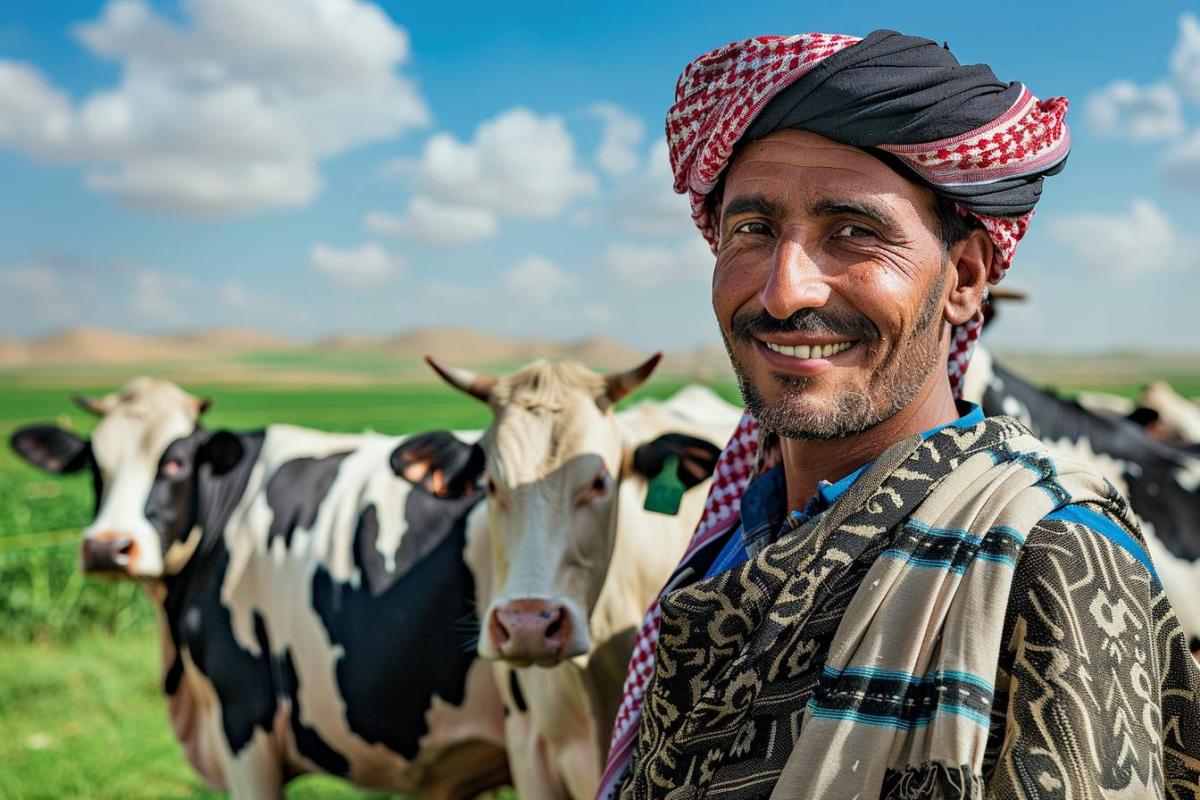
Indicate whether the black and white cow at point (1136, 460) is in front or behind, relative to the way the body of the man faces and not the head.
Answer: behind

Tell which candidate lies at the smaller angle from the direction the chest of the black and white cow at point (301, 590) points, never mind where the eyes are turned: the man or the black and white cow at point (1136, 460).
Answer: the man

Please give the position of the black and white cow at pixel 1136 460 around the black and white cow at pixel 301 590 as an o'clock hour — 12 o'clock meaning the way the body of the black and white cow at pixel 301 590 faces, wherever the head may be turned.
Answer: the black and white cow at pixel 1136 460 is roughly at 6 o'clock from the black and white cow at pixel 301 590.

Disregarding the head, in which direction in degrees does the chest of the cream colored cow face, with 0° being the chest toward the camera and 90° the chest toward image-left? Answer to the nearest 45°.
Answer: approximately 45°

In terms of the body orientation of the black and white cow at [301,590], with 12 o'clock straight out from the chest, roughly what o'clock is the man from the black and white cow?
The man is roughly at 10 o'clock from the black and white cow.

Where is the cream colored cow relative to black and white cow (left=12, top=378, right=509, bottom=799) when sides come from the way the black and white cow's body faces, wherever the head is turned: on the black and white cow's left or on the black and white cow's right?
on the black and white cow's left

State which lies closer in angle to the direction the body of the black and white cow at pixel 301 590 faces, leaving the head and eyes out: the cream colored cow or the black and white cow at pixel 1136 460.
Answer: the cream colored cow
